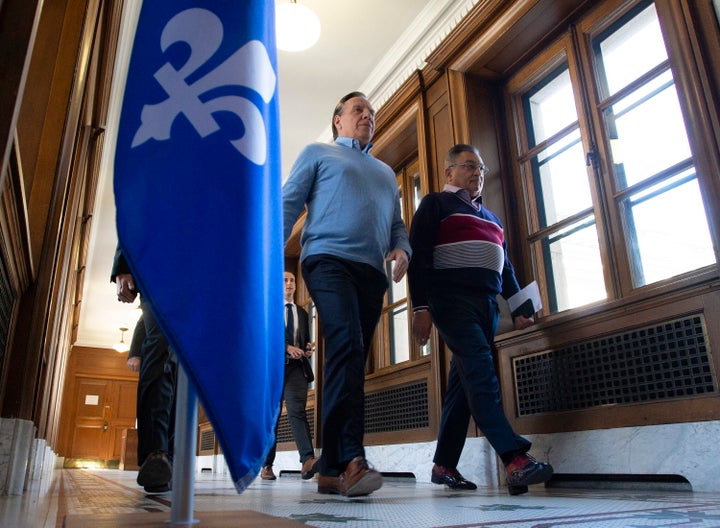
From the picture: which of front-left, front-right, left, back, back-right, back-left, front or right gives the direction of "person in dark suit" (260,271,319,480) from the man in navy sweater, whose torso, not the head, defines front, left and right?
back

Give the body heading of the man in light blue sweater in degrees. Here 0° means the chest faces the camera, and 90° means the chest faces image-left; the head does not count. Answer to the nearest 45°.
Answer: approximately 315°

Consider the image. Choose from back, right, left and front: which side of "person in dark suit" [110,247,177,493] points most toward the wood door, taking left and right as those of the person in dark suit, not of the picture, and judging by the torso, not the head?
back

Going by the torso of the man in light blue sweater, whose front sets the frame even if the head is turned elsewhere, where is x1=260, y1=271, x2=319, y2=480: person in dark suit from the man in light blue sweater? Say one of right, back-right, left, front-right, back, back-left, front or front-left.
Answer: back-left

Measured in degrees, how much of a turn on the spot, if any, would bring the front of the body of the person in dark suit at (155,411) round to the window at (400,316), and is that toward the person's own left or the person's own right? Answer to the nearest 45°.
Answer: approximately 135° to the person's own left

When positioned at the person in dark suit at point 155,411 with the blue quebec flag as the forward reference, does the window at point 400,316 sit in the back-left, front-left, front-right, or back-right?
back-left

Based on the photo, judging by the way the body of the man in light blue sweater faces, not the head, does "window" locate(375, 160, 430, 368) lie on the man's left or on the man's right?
on the man's left

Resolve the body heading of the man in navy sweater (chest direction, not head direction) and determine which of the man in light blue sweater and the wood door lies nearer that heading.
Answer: the man in light blue sweater

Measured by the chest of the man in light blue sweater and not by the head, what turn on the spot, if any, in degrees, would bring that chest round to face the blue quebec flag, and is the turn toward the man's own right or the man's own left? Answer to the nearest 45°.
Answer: approximately 45° to the man's own right

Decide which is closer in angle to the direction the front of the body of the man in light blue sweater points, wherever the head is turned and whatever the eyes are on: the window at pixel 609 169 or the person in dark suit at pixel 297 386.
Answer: the window

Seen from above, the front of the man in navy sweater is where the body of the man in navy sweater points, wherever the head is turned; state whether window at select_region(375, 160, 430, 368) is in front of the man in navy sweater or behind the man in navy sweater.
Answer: behind
